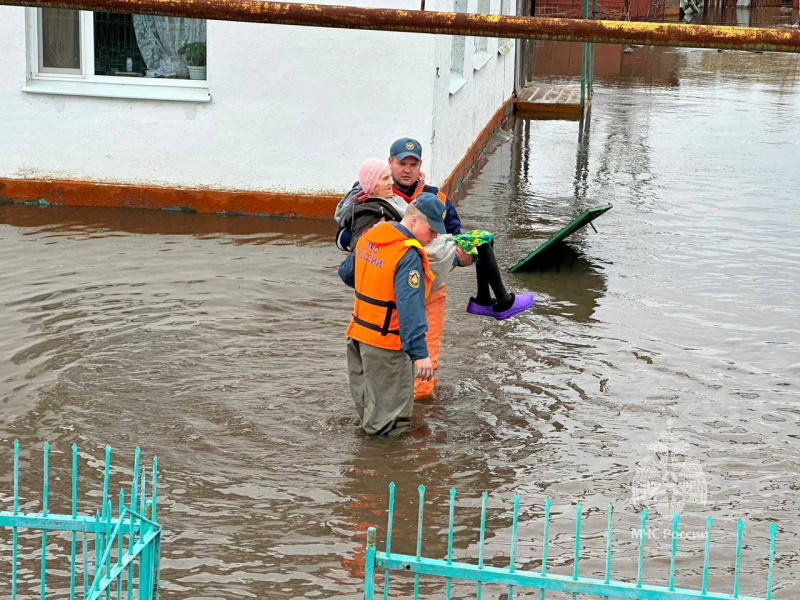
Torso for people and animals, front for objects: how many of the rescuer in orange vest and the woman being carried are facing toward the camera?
0

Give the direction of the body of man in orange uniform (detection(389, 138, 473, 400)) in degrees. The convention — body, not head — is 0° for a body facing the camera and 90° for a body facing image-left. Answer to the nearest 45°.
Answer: approximately 0°

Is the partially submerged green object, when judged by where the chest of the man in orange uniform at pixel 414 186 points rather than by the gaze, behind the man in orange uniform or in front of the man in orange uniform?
behind

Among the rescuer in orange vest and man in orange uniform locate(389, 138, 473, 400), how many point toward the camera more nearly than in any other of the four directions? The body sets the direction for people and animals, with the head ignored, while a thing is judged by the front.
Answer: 1

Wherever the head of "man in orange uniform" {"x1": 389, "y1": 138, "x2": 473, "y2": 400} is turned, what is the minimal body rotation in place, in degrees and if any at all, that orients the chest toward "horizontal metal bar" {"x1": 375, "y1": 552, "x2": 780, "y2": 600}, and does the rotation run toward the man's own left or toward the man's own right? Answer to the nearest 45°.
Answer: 0° — they already face it

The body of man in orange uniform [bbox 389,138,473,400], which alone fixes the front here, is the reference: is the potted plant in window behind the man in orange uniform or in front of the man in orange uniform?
behind

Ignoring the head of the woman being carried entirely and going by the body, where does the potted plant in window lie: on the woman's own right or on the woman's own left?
on the woman's own left

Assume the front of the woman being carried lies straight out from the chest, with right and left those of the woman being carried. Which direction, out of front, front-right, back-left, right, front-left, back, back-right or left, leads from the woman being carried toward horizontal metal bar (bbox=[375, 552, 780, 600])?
right

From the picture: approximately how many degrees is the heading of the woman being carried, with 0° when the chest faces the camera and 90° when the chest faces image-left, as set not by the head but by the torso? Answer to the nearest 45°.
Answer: approximately 270°

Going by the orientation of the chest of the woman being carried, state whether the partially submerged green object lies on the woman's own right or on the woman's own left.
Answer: on the woman's own left

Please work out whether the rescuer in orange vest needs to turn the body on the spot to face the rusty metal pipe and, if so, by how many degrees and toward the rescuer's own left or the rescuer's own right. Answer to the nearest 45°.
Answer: approximately 135° to the rescuer's own right

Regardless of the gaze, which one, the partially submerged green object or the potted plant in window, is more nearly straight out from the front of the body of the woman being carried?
the partially submerged green object
